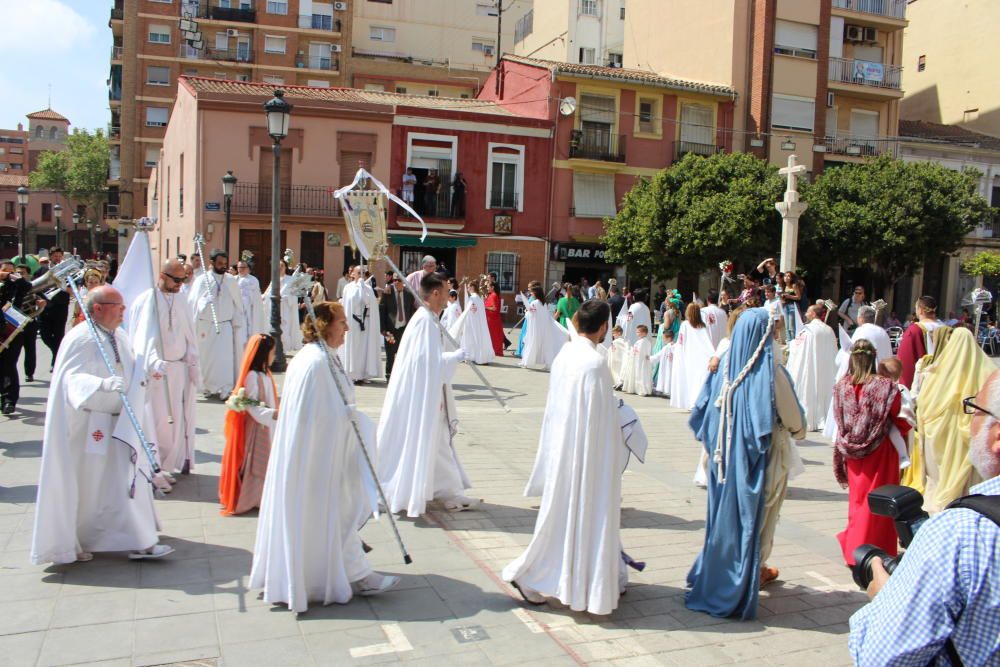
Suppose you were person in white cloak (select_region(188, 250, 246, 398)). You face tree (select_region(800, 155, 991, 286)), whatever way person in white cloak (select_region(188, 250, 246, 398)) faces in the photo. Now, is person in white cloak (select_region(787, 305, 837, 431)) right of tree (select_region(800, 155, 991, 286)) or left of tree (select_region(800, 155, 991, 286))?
right

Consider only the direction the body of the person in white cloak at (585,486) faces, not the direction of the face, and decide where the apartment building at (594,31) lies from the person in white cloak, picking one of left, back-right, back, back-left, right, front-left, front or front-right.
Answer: front-left

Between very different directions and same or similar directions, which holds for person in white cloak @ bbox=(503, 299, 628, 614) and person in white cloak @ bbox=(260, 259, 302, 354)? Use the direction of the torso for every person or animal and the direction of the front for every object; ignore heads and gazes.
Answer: very different directions

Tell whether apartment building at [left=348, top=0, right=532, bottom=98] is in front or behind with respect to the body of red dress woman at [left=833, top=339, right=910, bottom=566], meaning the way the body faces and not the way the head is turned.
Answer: in front

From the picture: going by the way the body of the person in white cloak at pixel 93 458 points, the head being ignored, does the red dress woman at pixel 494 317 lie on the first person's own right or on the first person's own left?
on the first person's own left

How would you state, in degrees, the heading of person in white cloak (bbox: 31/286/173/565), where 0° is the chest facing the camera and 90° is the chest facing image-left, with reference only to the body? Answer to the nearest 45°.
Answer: approximately 270°

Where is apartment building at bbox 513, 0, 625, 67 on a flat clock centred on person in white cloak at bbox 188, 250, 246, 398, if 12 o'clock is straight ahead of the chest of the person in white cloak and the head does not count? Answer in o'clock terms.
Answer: The apartment building is roughly at 7 o'clock from the person in white cloak.

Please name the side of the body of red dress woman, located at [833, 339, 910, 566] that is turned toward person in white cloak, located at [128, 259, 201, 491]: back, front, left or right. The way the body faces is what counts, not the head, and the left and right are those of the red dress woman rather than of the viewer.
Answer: left

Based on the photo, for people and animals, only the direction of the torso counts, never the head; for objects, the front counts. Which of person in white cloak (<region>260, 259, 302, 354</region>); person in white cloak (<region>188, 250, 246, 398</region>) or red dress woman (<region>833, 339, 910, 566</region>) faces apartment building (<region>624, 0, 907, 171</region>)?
the red dress woman

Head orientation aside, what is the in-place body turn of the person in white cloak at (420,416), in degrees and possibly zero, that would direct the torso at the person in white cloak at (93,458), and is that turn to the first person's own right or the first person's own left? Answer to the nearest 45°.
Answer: approximately 135° to the first person's own right

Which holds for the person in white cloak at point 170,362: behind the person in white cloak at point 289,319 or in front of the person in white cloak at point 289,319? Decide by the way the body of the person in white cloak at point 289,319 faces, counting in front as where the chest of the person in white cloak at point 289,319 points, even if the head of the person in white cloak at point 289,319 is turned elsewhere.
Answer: in front

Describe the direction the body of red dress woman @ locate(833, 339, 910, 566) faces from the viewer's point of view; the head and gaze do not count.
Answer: away from the camera

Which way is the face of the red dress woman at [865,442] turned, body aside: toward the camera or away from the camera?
away from the camera

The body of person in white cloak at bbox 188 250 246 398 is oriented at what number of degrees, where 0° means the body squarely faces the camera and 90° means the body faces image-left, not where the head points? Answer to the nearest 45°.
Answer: approximately 0°
